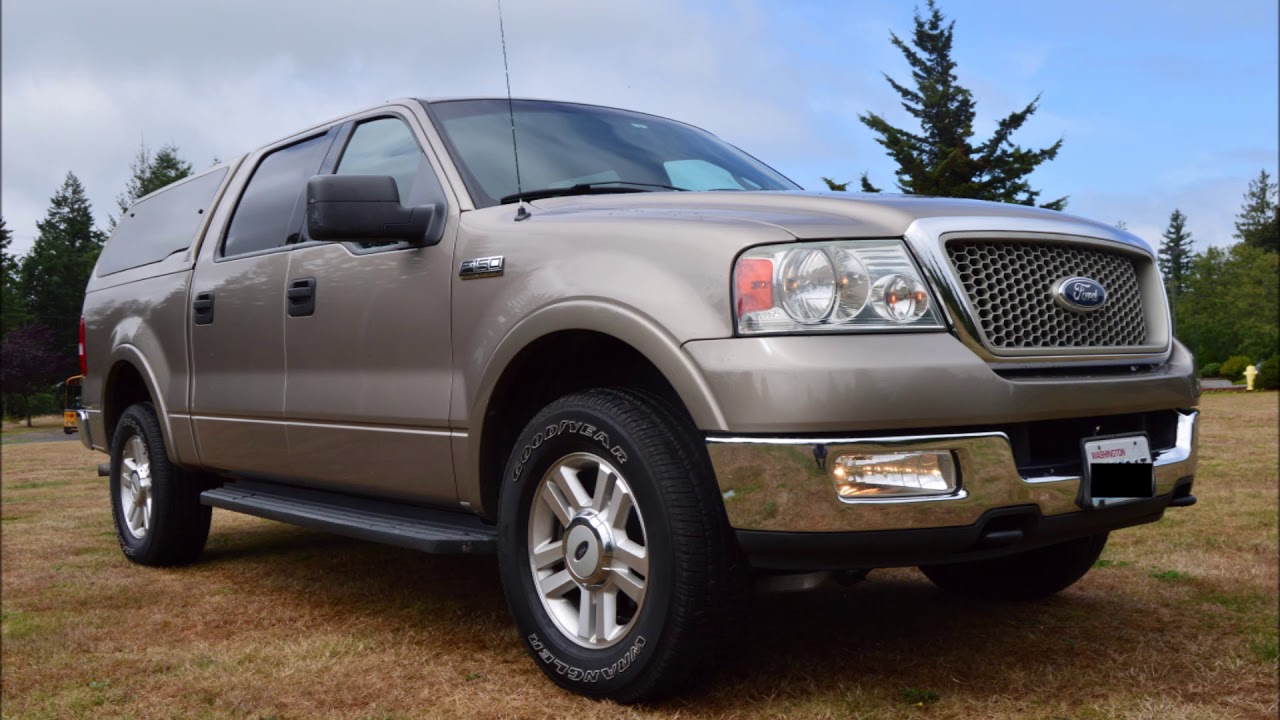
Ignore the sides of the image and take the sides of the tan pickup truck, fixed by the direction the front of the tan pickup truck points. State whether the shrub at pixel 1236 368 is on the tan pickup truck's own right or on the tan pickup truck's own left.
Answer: on the tan pickup truck's own left

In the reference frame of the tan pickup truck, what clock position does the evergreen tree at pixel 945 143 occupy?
The evergreen tree is roughly at 8 o'clock from the tan pickup truck.

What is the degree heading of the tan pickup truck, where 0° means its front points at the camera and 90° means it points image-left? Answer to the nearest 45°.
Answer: approximately 315°

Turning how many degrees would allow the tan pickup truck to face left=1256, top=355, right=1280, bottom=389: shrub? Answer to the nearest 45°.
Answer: approximately 90° to its left
